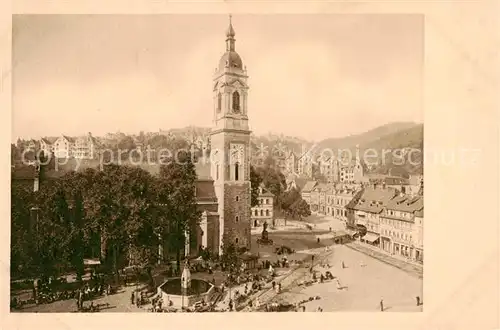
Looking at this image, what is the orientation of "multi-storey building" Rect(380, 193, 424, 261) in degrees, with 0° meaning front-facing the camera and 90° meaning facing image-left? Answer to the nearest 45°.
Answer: approximately 45°

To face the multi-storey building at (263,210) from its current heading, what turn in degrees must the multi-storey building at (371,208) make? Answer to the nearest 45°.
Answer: approximately 45° to its right

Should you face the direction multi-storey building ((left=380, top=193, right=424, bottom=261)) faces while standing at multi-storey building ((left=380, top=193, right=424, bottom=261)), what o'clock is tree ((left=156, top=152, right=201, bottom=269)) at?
The tree is roughly at 1 o'clock from the multi-storey building.

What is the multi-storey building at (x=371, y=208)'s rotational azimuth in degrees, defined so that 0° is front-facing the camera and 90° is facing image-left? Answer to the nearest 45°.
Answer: approximately 45°
